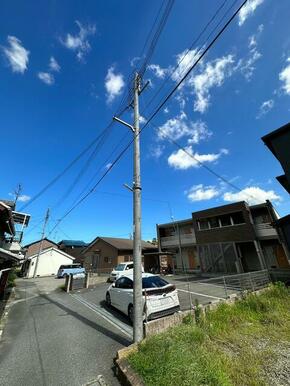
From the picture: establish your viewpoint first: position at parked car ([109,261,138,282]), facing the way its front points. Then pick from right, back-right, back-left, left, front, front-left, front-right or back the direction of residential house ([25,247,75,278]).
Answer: right

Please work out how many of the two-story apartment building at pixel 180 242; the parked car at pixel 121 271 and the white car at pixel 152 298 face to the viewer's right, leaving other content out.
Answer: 0

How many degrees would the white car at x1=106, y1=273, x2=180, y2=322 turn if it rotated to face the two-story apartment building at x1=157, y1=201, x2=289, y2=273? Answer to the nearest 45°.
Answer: approximately 90° to its right

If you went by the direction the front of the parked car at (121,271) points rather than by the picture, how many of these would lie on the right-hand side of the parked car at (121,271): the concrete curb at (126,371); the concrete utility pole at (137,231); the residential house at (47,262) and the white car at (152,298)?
1

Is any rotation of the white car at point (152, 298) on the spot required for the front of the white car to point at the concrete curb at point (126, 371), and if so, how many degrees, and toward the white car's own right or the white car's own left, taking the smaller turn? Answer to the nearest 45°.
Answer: approximately 135° to the white car's own left

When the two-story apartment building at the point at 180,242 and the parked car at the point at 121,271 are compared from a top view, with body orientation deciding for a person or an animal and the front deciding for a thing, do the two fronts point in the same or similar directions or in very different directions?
same or similar directions

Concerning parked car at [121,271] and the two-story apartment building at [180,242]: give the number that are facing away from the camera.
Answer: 0

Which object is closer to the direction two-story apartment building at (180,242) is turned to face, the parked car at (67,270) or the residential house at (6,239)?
the residential house

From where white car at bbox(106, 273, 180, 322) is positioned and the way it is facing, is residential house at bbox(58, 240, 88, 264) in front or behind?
in front

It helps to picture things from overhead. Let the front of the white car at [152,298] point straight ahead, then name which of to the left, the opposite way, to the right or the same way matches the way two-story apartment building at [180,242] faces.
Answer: to the left

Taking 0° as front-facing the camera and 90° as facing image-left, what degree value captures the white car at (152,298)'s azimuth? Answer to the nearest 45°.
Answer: approximately 135°

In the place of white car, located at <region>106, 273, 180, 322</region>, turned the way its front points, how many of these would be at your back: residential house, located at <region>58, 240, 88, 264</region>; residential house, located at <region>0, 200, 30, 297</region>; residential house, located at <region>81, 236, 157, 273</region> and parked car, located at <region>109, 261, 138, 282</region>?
0

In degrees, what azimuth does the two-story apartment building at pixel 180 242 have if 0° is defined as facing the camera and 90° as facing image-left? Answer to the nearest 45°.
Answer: approximately 45°

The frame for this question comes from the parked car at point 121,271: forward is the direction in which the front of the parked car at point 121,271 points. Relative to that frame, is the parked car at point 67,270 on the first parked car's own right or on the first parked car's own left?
on the first parked car's own right

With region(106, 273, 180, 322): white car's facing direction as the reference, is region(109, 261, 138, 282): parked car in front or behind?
in front
